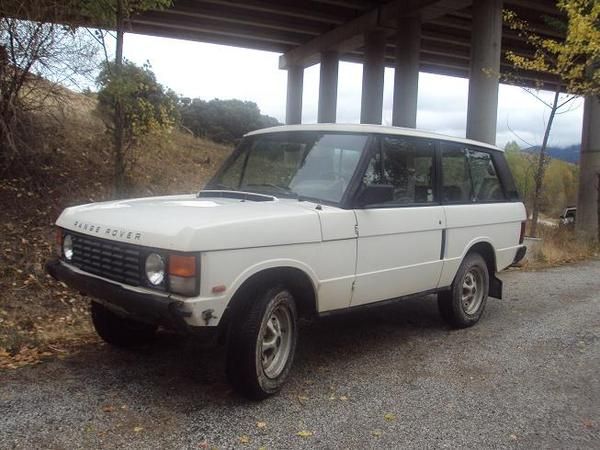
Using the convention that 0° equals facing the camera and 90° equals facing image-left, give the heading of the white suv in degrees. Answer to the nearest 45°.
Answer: approximately 45°

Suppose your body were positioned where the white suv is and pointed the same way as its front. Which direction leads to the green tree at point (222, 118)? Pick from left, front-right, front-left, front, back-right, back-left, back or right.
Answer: back-right

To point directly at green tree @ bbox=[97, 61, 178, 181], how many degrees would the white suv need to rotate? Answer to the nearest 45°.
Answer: approximately 90° to its right

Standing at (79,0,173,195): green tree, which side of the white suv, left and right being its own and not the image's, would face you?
right

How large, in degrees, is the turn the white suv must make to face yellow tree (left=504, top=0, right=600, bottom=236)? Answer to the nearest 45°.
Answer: approximately 180°
